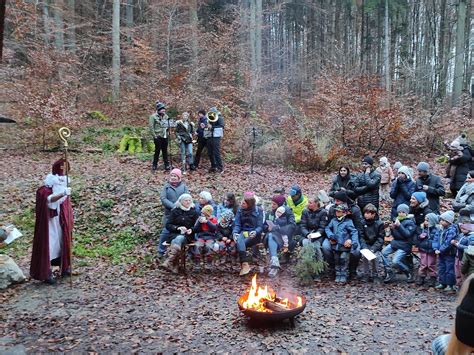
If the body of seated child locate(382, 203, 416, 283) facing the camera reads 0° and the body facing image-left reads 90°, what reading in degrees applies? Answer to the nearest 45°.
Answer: approximately 45°

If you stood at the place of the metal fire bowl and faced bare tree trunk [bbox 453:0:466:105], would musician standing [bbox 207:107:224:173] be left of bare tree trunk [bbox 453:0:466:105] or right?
left

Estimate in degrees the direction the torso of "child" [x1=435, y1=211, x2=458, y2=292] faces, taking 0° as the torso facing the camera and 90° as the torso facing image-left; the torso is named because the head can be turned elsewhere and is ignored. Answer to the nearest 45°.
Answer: approximately 45°

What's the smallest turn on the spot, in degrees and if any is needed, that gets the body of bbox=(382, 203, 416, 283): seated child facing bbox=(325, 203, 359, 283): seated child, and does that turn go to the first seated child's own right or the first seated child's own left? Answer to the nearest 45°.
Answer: approximately 45° to the first seated child's own right

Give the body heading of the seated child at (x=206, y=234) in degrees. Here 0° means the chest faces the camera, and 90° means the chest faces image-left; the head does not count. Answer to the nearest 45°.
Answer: approximately 0°

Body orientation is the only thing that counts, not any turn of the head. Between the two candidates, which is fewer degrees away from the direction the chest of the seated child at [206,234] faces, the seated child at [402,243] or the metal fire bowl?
the metal fire bowl

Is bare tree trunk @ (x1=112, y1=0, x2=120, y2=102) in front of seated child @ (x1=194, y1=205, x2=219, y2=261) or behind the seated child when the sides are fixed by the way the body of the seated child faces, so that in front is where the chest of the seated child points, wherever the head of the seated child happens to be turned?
behind
